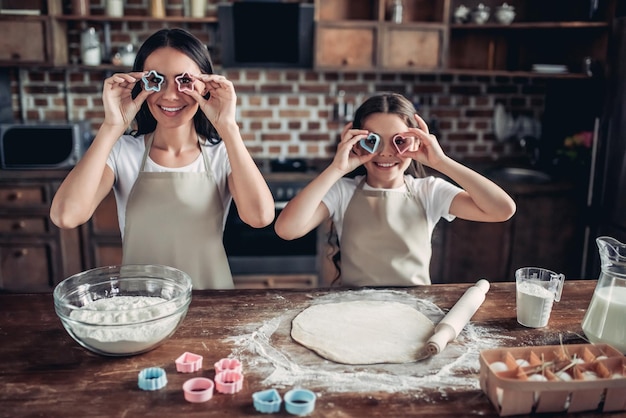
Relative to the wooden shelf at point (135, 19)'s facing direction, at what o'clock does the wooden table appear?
The wooden table is roughly at 12 o'clock from the wooden shelf.

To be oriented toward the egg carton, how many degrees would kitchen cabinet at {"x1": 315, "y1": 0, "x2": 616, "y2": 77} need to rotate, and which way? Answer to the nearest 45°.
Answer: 0° — it already faces it

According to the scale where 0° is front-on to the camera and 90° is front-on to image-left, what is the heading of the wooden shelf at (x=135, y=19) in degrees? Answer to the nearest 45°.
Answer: approximately 0°

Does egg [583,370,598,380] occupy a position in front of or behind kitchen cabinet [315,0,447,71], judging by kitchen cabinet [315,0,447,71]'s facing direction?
in front

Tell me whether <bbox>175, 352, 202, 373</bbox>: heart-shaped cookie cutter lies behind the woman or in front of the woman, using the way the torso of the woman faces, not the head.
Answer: in front

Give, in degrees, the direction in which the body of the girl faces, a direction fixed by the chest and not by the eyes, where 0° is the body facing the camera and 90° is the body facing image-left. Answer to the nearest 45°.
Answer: approximately 0°
